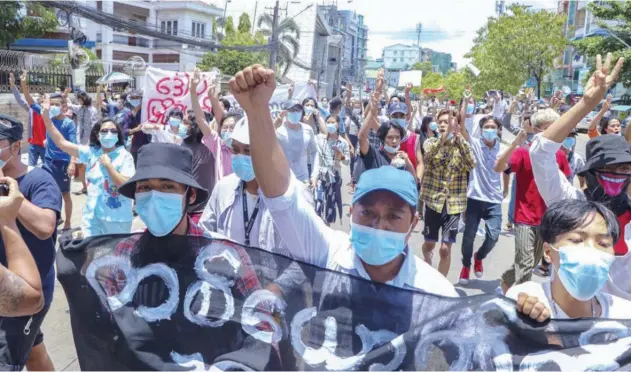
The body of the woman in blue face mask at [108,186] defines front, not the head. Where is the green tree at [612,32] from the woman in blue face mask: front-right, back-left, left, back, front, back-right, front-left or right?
back-left

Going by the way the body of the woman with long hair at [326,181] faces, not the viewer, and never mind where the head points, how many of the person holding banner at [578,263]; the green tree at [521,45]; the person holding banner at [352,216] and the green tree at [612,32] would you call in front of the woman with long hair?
2

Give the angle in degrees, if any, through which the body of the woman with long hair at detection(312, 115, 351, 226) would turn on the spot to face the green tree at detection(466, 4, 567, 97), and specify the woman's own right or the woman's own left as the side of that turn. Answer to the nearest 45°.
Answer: approximately 180°

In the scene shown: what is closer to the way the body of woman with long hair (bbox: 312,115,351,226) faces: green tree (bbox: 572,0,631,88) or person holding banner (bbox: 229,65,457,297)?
the person holding banner

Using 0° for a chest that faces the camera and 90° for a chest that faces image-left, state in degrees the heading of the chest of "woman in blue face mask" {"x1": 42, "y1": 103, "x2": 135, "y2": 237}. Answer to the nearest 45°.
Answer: approximately 0°

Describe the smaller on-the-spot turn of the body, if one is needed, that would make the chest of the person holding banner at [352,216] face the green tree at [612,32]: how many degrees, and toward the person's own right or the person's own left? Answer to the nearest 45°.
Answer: approximately 135° to the person's own left

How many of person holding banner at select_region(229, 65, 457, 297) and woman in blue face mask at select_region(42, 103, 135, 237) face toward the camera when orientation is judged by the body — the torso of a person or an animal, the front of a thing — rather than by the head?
2

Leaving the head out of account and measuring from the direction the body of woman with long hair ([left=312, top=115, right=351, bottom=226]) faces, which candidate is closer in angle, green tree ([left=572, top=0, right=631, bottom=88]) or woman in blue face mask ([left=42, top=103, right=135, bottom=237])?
the woman in blue face mask

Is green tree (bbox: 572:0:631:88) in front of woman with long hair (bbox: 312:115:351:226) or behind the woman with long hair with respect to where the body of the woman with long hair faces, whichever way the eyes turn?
behind

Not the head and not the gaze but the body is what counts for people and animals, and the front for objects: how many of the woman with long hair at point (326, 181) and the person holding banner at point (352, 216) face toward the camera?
2
